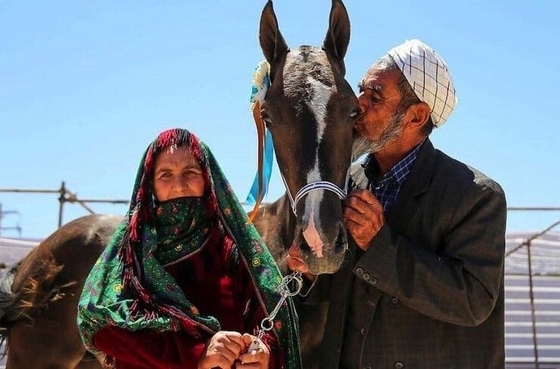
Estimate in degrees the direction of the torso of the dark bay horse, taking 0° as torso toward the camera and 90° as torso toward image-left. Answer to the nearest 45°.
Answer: approximately 315°

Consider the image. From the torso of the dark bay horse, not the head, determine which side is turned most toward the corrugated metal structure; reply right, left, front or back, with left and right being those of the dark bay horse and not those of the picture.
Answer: left

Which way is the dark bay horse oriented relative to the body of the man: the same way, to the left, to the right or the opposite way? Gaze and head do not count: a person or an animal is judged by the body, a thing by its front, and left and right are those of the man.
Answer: to the left

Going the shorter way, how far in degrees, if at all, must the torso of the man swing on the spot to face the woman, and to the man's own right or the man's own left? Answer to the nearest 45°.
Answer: approximately 45° to the man's own right

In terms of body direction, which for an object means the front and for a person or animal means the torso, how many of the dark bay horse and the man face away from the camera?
0

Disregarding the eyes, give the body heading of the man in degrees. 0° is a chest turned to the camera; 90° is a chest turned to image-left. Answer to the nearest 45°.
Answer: approximately 45°

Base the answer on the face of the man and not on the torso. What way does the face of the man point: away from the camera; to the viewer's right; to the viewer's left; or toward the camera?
to the viewer's left
